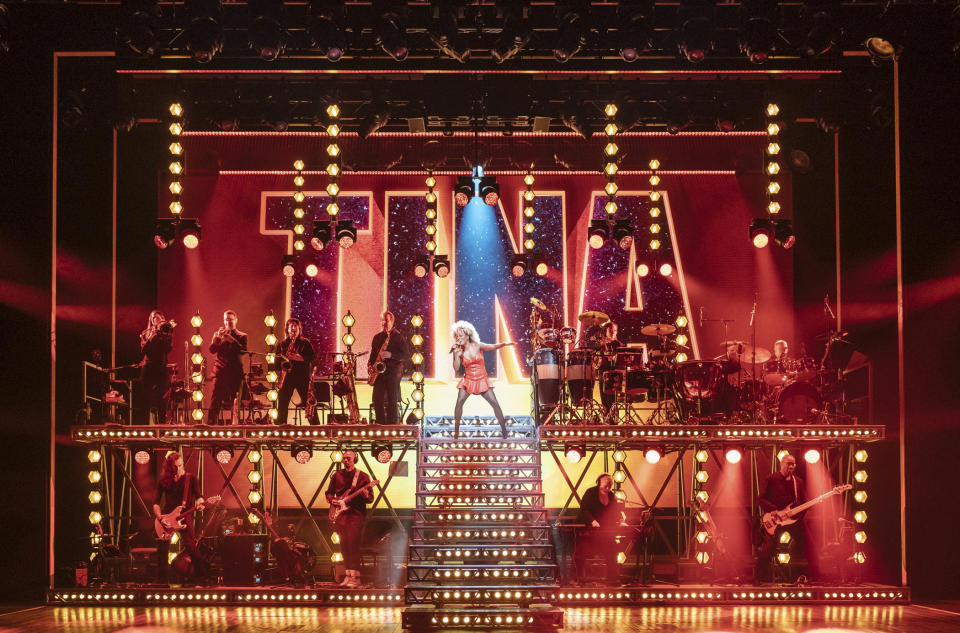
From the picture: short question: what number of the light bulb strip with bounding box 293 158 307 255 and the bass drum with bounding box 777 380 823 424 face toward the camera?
2

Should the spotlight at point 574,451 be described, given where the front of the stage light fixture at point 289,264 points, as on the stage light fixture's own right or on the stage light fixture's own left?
on the stage light fixture's own left

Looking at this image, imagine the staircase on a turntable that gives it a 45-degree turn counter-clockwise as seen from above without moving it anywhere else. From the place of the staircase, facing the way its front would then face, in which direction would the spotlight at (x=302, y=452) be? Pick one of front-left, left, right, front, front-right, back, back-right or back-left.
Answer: back
